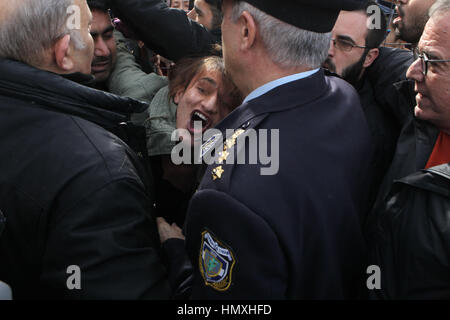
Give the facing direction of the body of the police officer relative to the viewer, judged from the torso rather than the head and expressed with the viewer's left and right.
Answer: facing away from the viewer and to the left of the viewer

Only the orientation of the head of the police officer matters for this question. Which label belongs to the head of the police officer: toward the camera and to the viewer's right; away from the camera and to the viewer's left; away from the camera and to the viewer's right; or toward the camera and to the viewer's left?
away from the camera and to the viewer's left
